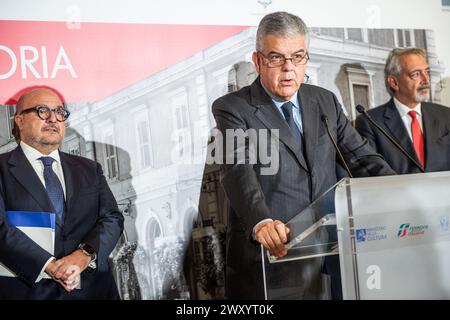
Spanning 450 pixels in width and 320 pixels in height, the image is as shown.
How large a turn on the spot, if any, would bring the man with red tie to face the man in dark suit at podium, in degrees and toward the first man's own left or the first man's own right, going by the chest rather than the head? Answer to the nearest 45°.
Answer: approximately 90° to the first man's own right

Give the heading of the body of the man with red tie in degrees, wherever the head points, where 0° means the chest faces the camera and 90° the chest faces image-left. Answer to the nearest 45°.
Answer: approximately 315°

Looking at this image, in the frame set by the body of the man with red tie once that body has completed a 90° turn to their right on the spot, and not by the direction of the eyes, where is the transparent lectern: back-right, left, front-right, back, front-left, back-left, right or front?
front-left

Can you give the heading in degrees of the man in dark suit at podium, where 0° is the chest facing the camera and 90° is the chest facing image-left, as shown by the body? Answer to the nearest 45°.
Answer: approximately 315°

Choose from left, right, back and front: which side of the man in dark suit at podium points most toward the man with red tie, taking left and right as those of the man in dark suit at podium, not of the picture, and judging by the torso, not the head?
left

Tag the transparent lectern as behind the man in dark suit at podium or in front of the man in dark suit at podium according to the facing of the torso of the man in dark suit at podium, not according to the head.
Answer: in front
